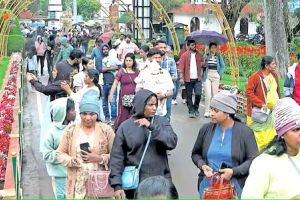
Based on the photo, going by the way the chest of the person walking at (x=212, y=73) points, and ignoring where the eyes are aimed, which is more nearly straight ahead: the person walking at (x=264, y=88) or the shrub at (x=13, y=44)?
the person walking

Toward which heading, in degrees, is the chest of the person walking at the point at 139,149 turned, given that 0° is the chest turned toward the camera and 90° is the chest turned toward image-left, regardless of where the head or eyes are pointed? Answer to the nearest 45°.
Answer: approximately 315°

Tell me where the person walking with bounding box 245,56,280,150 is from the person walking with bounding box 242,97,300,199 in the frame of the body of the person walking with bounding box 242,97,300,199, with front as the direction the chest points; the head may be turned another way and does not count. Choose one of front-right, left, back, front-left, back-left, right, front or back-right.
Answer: back-left

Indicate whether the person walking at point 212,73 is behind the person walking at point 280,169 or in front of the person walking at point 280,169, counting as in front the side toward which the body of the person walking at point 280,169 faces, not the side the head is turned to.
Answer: behind

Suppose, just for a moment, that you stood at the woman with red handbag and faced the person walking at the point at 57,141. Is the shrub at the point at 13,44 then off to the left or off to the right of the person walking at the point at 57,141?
right

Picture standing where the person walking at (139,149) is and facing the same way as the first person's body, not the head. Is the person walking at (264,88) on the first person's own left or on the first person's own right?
on the first person's own left
